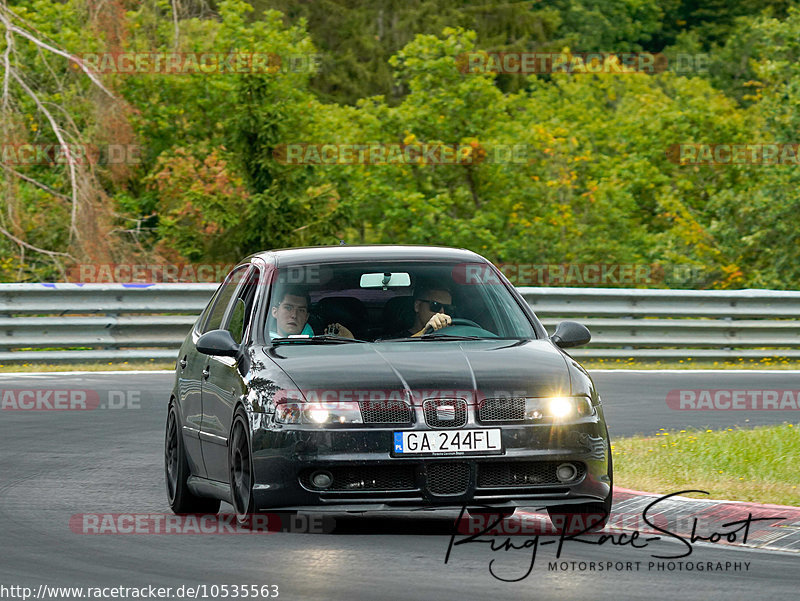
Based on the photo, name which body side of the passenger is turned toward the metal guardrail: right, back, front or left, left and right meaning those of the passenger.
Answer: back

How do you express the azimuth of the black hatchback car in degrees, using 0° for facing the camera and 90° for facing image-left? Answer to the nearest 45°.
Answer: approximately 0°

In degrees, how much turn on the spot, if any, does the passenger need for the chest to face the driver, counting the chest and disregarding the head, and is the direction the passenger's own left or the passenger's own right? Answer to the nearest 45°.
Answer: approximately 90° to the passenger's own left

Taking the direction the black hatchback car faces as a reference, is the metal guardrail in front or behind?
behind
